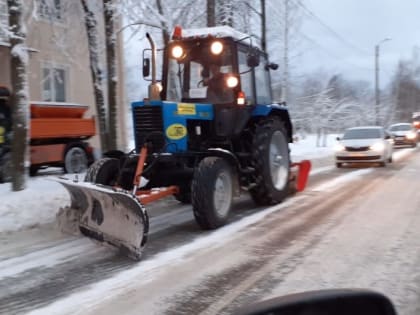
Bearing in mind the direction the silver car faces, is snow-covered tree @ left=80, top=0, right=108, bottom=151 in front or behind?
in front

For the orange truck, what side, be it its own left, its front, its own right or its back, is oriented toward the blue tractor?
left

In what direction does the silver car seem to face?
toward the camera

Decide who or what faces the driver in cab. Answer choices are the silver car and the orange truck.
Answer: the silver car

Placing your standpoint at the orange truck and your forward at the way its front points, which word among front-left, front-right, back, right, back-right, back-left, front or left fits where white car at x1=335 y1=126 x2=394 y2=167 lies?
back

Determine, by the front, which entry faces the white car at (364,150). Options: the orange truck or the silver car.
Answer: the silver car

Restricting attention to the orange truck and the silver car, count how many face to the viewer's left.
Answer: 1

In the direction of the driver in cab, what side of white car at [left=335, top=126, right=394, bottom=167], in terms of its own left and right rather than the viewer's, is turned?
front

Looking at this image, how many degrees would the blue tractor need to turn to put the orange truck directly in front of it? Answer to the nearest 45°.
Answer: approximately 90° to its right

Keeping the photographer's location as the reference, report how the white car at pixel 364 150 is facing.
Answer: facing the viewer

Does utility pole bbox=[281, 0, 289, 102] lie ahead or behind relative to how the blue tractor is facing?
behind

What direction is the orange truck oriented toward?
to the viewer's left
